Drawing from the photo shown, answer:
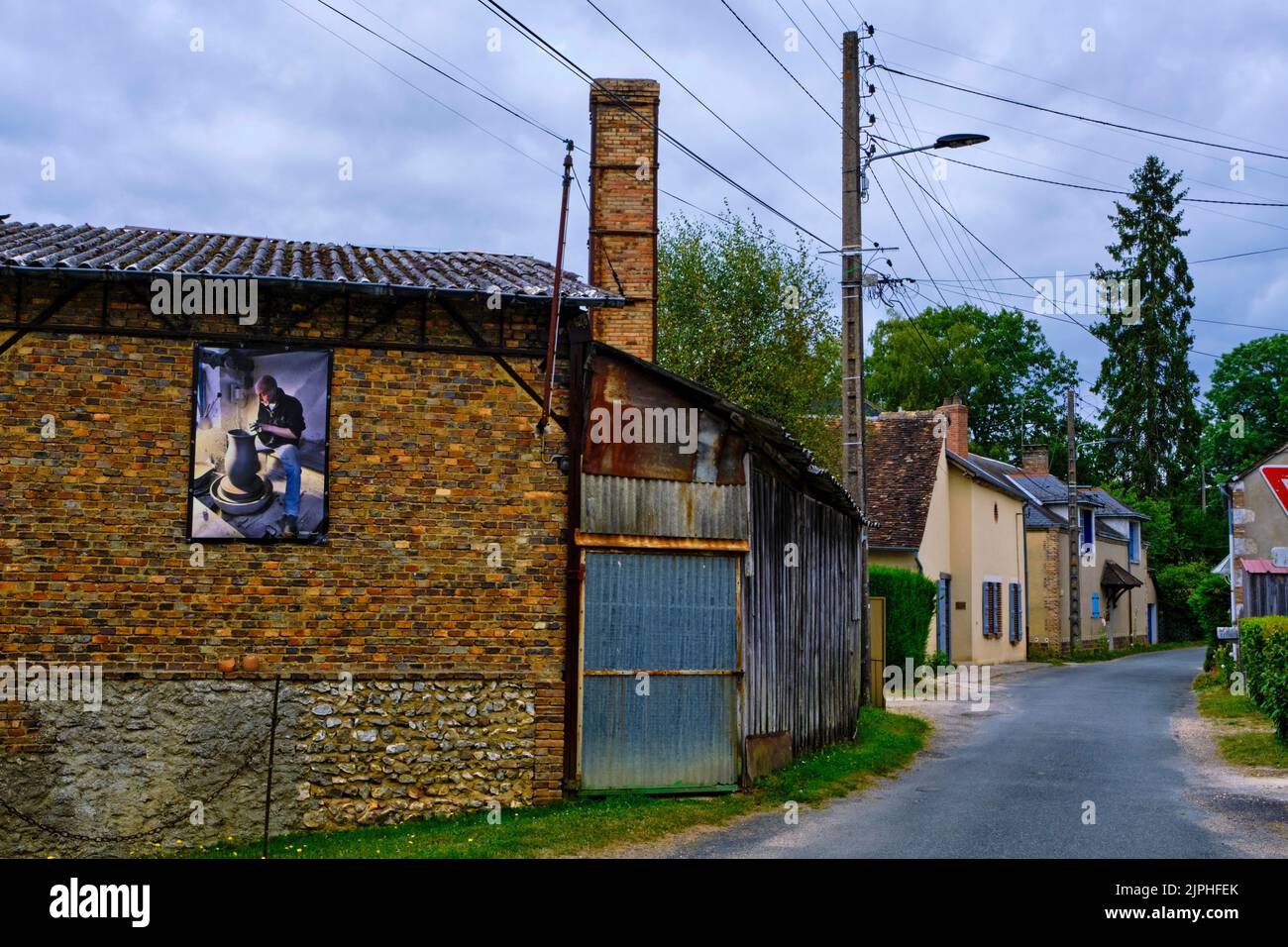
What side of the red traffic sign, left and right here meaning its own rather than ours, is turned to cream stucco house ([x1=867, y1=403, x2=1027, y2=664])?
back

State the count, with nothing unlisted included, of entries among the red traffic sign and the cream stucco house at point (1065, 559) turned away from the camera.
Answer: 0

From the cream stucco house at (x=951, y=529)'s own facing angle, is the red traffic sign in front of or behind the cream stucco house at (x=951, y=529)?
in front

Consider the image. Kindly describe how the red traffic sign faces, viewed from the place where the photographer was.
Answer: facing the viewer

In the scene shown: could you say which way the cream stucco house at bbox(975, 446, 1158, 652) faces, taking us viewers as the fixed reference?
facing the viewer and to the right of the viewer

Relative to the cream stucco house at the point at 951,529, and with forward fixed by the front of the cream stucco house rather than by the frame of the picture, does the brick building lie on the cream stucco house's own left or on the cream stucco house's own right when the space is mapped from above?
on the cream stucco house's own right

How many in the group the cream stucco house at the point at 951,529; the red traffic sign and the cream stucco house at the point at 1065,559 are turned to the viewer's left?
0

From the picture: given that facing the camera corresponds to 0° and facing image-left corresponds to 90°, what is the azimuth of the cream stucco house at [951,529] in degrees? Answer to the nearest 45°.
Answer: approximately 315°

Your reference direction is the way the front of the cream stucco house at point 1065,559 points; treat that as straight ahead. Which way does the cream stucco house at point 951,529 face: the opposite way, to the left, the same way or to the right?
the same way

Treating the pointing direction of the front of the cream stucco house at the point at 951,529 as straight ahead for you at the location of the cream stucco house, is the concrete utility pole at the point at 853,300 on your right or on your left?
on your right

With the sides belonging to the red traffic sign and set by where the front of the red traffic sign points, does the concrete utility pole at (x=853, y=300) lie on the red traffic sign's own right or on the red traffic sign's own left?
on the red traffic sign's own right

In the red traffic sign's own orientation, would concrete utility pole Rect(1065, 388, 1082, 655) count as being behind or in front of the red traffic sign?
behind
